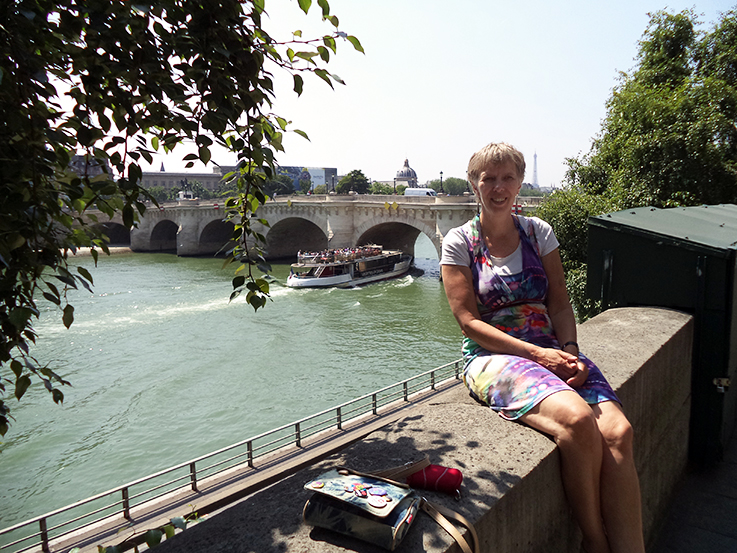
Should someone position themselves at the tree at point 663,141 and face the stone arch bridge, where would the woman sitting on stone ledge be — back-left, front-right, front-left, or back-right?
back-left

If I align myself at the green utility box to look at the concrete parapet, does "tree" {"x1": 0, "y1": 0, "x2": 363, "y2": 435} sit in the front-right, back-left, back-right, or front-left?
front-right

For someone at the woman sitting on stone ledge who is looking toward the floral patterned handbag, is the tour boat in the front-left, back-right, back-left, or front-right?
back-right

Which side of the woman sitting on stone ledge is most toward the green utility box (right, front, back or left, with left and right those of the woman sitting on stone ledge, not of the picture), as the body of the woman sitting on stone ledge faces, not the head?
left

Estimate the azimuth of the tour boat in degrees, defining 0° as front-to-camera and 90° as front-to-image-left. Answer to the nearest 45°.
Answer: approximately 225°

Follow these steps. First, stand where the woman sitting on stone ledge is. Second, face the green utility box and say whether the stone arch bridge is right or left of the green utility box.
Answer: left

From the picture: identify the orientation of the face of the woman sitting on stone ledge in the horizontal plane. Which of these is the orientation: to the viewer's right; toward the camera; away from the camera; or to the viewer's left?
toward the camera

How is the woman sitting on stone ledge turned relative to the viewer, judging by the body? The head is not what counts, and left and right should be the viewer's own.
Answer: facing the viewer and to the right of the viewer

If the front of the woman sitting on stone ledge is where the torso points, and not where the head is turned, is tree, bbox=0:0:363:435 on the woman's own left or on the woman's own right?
on the woman's own right

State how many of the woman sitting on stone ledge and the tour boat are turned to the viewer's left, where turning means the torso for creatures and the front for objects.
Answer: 0

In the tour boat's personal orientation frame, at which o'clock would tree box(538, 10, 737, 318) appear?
The tree is roughly at 4 o'clock from the tour boat.
